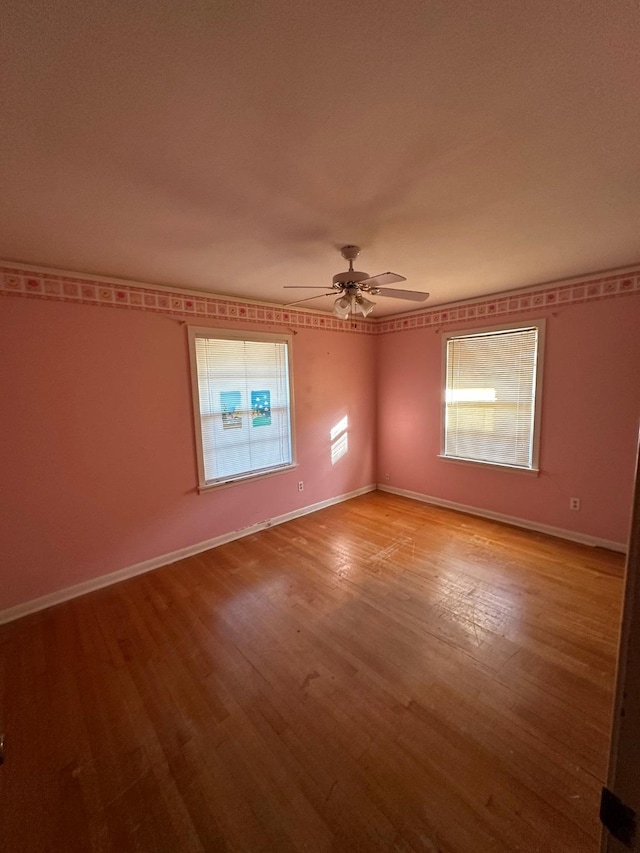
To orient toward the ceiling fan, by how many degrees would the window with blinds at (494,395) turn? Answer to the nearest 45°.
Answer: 0° — it already faces it

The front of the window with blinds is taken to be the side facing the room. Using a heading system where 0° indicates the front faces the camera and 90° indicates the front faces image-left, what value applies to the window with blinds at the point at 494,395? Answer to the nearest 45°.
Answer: approximately 45°
